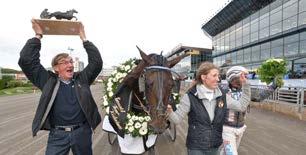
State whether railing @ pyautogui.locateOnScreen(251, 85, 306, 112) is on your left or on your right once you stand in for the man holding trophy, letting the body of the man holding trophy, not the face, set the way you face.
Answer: on your left

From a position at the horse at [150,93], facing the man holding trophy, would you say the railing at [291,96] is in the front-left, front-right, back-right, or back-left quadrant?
back-right

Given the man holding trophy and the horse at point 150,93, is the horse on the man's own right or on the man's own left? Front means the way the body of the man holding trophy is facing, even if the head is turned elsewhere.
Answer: on the man's own left

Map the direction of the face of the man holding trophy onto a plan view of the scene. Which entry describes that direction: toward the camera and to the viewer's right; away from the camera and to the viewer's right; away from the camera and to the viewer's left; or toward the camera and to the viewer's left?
toward the camera and to the viewer's right

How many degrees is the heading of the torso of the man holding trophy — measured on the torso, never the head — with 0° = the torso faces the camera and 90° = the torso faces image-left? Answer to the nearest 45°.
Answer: approximately 0°
